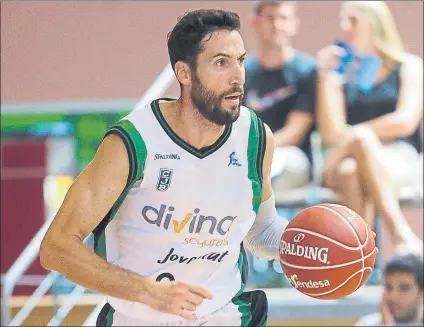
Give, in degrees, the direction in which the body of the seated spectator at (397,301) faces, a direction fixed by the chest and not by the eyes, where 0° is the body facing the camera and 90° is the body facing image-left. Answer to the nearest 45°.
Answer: approximately 45°

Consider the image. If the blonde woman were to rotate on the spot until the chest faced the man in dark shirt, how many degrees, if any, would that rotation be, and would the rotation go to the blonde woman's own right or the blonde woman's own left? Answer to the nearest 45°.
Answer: approximately 45° to the blonde woman's own right

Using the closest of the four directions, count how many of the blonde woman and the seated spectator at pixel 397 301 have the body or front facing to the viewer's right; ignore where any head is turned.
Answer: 0

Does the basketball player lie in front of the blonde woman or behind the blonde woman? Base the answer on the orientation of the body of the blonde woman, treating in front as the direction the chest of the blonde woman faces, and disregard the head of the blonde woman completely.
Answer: in front

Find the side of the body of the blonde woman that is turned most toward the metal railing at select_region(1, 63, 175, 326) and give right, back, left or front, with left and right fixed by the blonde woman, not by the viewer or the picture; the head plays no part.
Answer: front
